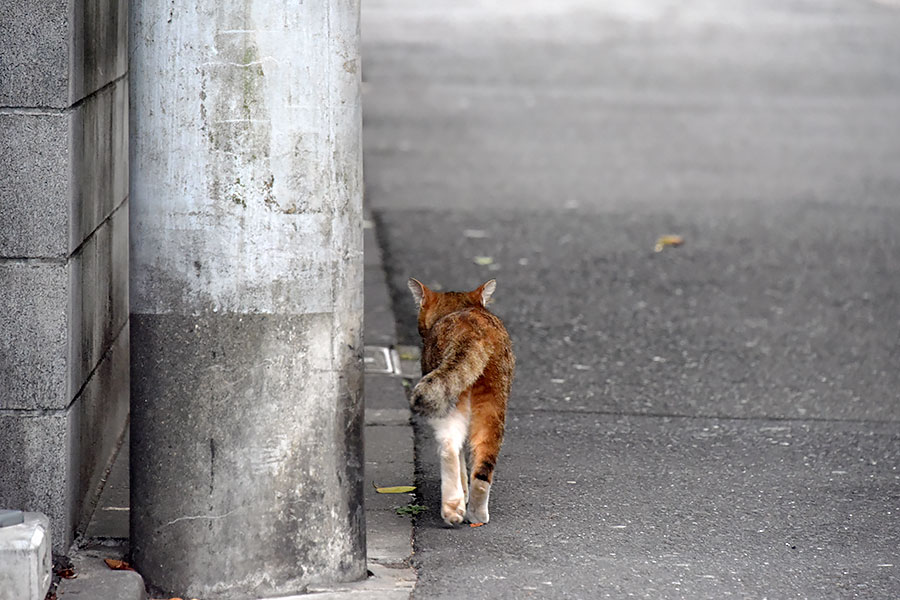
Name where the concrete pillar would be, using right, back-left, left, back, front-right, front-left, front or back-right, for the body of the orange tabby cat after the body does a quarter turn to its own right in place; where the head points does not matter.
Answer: back-right

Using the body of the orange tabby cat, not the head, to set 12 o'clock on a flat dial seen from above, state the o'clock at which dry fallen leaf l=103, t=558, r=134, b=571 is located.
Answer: The dry fallen leaf is roughly at 8 o'clock from the orange tabby cat.

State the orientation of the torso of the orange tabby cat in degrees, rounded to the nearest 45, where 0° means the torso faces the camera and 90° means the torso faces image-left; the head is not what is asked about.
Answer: approximately 180°
